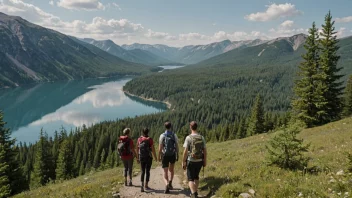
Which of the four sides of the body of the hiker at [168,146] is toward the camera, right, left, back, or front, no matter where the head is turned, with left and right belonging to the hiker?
back

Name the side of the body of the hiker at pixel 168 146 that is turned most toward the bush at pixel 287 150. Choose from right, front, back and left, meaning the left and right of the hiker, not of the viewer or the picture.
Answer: right

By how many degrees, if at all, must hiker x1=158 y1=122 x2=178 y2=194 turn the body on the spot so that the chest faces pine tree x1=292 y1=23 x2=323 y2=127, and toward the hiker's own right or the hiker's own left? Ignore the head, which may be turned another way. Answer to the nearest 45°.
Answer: approximately 45° to the hiker's own right

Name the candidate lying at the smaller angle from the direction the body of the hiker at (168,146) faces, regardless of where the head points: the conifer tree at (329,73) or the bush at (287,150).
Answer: the conifer tree

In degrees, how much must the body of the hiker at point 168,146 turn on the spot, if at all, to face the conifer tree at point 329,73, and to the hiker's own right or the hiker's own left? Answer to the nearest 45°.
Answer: approximately 45° to the hiker's own right

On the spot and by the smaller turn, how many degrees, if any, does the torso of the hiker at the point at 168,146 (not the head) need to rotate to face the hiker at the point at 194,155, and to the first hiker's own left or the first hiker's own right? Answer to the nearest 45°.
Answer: approximately 135° to the first hiker's own right

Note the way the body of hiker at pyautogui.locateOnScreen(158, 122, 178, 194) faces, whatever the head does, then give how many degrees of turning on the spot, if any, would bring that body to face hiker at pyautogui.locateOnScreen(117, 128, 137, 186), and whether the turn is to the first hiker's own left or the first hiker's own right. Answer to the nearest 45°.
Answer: approximately 45° to the first hiker's own left
